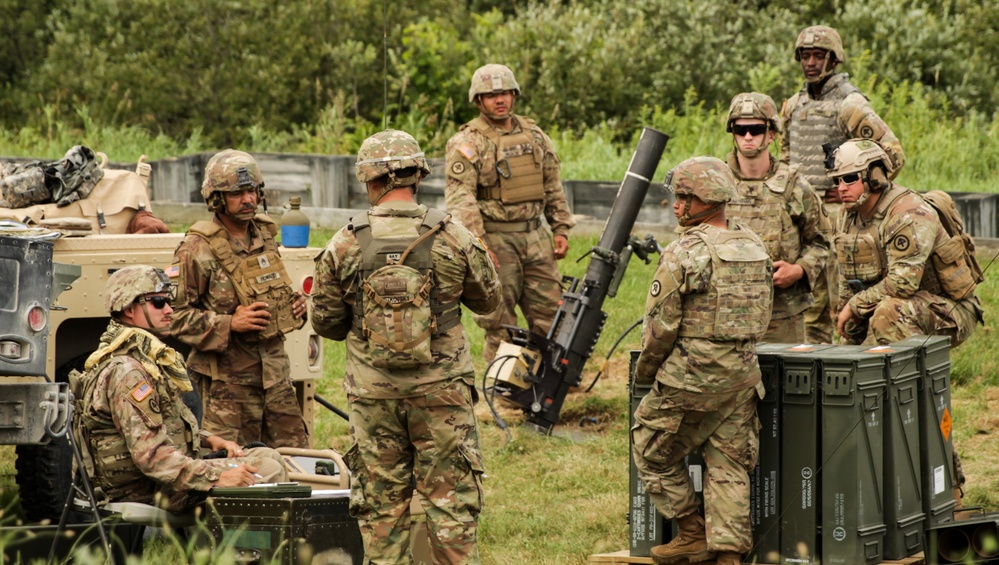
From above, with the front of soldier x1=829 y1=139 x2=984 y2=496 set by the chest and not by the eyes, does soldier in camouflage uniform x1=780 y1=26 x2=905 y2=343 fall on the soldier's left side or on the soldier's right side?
on the soldier's right side

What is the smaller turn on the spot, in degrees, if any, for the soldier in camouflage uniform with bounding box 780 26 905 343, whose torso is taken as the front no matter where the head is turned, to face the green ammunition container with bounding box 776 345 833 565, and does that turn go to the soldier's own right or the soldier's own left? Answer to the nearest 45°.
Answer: approximately 45° to the soldier's own left

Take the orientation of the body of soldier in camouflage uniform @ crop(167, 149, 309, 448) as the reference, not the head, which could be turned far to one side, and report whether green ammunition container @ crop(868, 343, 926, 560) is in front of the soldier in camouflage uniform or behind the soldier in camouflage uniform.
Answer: in front

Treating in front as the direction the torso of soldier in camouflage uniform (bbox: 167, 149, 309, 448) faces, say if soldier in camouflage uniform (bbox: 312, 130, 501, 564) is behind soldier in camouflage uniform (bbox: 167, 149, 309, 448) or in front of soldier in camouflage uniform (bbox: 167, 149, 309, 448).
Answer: in front

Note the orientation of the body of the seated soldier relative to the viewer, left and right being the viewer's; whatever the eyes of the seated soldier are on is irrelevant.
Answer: facing to the right of the viewer

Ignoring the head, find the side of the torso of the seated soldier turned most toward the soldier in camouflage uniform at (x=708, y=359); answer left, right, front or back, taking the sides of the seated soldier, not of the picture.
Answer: front

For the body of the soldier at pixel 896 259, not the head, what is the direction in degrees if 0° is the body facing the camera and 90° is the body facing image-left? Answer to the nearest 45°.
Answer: approximately 45°

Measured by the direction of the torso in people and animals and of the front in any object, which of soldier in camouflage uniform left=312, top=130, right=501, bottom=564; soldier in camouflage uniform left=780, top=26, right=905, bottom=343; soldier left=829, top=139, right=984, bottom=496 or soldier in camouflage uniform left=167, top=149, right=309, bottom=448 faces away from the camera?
soldier in camouflage uniform left=312, top=130, right=501, bottom=564

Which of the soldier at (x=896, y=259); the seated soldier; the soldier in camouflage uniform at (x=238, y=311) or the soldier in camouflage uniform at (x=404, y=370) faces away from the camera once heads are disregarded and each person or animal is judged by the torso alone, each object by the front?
the soldier in camouflage uniform at (x=404, y=370)

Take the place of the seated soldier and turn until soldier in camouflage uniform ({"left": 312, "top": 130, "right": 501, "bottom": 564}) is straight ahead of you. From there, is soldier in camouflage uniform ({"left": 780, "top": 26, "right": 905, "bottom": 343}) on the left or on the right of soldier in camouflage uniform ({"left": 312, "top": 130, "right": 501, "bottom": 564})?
left

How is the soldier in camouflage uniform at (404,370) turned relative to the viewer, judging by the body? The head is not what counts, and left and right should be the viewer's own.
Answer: facing away from the viewer

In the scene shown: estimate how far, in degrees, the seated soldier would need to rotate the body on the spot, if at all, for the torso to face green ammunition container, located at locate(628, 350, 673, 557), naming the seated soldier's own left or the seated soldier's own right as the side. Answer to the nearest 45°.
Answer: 0° — they already face it

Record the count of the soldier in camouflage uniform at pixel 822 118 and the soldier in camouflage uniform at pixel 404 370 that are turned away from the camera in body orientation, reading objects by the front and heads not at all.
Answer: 1

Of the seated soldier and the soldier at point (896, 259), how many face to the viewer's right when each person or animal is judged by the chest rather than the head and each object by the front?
1
